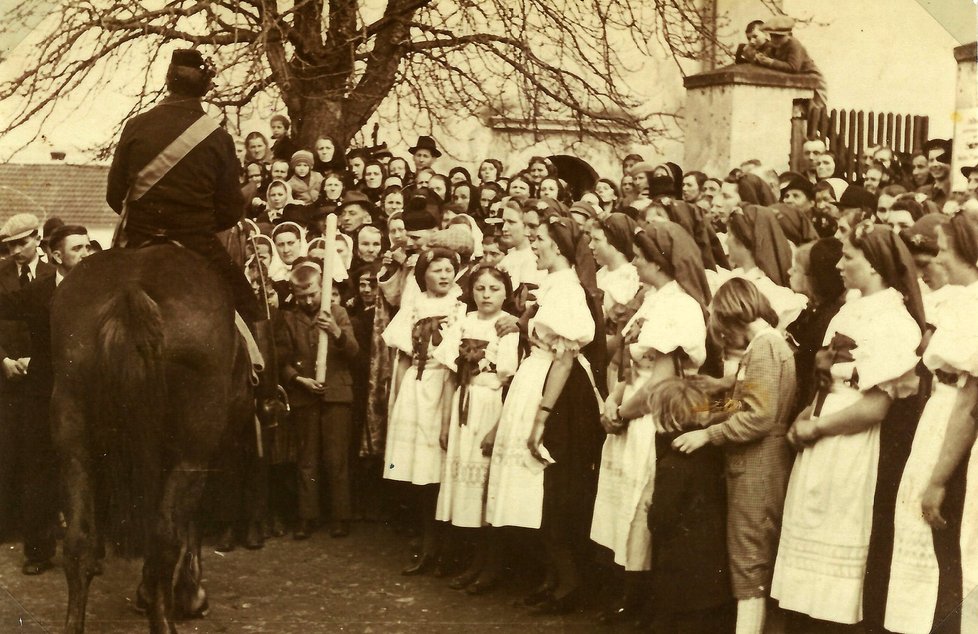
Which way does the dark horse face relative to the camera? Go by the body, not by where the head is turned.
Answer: away from the camera

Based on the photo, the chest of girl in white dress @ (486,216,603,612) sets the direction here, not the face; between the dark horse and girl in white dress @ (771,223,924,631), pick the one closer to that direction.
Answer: the dark horse

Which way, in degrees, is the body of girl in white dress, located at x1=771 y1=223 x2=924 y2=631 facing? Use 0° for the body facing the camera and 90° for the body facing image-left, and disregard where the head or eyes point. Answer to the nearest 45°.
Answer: approximately 90°

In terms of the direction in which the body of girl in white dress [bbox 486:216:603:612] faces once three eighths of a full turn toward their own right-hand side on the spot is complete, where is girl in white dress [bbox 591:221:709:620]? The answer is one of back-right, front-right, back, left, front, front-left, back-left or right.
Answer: right

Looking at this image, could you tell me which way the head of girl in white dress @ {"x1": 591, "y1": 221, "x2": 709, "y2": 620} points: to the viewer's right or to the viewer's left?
to the viewer's left

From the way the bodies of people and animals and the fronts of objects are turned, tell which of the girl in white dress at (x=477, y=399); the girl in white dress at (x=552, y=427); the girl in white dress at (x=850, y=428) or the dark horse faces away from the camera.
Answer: the dark horse

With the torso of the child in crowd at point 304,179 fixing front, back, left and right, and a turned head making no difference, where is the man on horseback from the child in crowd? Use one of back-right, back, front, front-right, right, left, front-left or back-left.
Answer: front

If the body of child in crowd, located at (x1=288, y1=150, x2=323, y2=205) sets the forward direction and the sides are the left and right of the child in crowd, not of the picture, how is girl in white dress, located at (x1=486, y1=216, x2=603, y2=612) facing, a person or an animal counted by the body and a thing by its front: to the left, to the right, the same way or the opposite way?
to the right

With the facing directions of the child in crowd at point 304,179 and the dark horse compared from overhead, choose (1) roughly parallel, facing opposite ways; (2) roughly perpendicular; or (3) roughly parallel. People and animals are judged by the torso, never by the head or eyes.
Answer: roughly parallel, facing opposite ways

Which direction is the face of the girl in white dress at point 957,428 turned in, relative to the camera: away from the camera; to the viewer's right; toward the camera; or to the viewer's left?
to the viewer's left

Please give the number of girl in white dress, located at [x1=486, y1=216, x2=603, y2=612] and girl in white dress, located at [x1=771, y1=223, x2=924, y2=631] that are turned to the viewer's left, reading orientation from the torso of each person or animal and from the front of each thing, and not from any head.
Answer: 2

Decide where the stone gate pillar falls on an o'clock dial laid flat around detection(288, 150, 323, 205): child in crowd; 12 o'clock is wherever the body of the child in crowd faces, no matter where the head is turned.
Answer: The stone gate pillar is roughly at 10 o'clock from the child in crowd.

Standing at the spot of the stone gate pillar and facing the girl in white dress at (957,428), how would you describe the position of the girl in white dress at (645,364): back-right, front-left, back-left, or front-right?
front-right

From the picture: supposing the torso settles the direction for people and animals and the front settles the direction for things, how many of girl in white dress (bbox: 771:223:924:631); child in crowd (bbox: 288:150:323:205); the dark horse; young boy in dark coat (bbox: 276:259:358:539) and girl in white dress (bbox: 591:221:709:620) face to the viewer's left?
2

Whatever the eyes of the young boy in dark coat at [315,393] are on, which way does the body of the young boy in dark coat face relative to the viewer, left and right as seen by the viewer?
facing the viewer

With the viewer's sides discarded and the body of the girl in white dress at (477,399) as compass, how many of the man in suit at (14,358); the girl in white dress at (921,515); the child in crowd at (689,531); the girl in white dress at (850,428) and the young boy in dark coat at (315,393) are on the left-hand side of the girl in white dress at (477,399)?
3

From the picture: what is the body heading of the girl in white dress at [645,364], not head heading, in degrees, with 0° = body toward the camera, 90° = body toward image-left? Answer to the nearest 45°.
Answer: approximately 90°

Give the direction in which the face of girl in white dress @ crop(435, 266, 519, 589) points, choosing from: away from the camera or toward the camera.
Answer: toward the camera

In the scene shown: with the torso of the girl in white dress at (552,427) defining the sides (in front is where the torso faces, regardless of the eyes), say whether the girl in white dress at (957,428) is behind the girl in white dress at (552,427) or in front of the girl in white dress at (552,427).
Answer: behind

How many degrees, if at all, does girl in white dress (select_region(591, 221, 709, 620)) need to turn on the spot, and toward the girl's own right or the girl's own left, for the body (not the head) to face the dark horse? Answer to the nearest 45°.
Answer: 0° — they already face it
